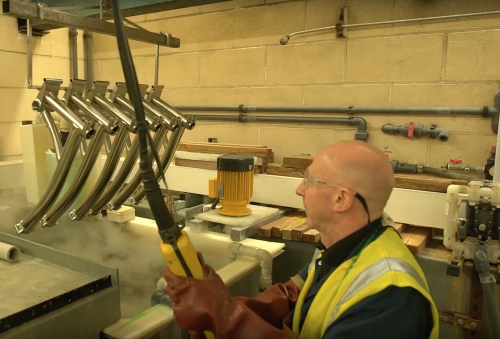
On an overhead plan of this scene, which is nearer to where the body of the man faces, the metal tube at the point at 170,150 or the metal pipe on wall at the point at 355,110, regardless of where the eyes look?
the metal tube

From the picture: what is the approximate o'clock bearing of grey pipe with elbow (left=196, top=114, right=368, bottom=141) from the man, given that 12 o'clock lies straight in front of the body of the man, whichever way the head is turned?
The grey pipe with elbow is roughly at 3 o'clock from the man.

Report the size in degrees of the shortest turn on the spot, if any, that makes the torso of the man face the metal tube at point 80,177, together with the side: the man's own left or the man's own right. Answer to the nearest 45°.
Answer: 0° — they already face it

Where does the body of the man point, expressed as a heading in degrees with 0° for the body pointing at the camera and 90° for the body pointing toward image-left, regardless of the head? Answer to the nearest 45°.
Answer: approximately 90°

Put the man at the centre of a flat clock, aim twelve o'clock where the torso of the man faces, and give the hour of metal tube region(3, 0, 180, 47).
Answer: The metal tube is roughly at 12 o'clock from the man.

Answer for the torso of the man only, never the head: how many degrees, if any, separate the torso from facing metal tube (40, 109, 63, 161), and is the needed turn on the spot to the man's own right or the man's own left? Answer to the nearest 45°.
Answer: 0° — they already face it

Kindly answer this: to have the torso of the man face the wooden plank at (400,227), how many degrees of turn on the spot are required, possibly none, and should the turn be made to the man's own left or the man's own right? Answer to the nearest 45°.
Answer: approximately 90° to the man's own right

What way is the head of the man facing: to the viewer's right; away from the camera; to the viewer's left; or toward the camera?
to the viewer's left

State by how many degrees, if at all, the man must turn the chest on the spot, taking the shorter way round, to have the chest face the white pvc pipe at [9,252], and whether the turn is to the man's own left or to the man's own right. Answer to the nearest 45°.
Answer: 0° — they already face it
